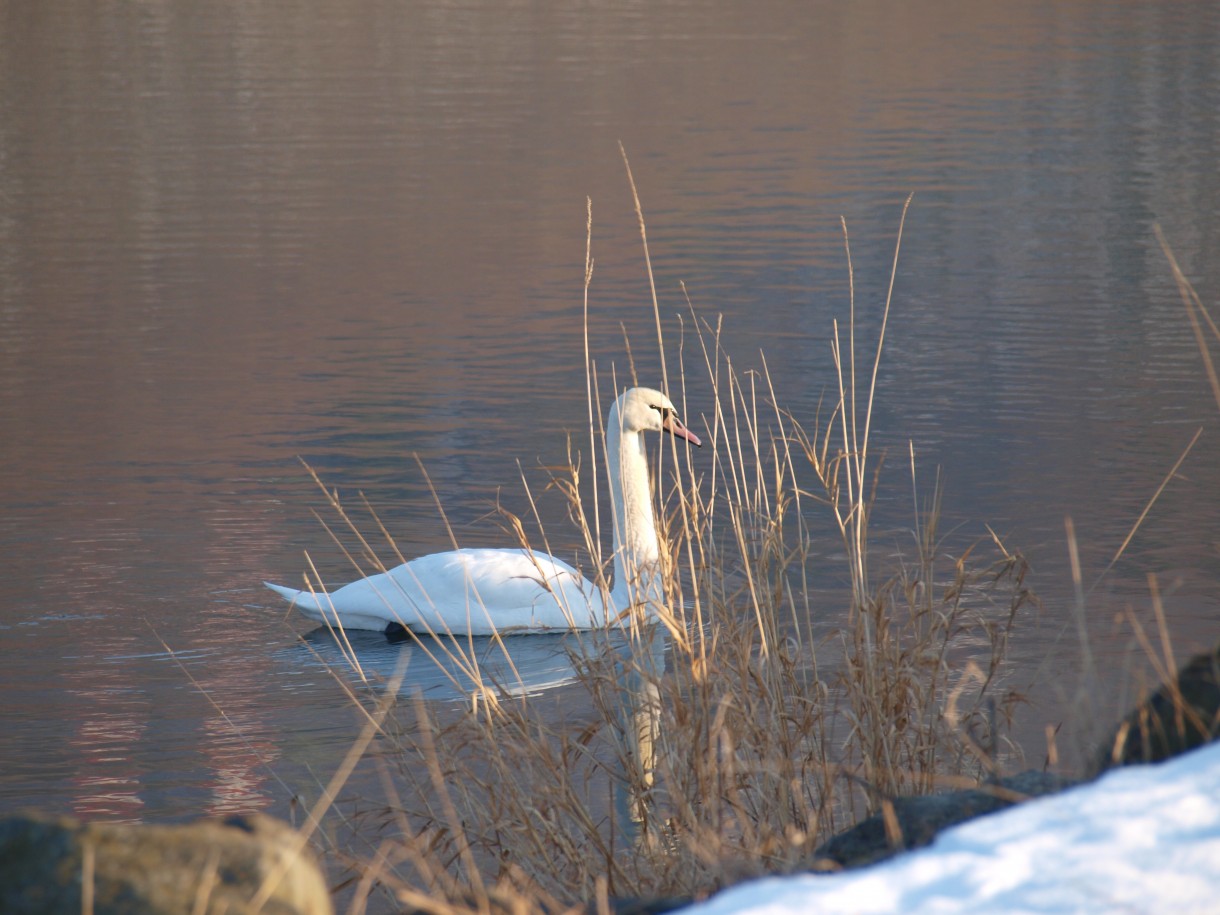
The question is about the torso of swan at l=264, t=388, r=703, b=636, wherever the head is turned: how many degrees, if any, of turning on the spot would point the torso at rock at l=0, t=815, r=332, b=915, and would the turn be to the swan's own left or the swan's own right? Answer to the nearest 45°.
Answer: approximately 90° to the swan's own right

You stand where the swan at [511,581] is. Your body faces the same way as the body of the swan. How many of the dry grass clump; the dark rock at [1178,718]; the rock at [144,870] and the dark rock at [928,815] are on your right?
4

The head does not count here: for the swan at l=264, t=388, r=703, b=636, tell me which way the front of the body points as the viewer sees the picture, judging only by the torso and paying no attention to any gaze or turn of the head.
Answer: to the viewer's right

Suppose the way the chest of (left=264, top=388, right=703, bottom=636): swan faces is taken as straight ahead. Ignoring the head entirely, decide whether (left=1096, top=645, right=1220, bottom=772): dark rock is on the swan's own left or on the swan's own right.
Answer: on the swan's own right

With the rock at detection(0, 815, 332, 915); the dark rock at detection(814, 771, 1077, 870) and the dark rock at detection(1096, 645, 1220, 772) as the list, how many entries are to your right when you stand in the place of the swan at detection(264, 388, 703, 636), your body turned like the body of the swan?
3

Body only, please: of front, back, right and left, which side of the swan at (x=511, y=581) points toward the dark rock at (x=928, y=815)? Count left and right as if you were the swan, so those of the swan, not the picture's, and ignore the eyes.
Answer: right
